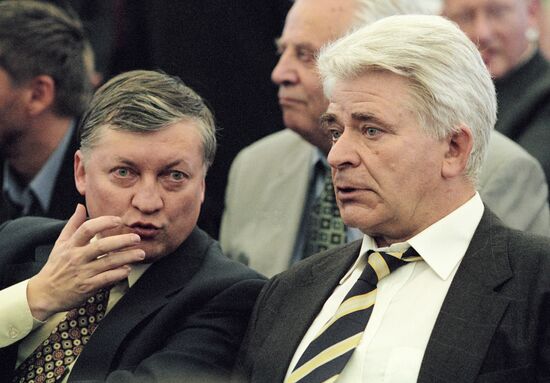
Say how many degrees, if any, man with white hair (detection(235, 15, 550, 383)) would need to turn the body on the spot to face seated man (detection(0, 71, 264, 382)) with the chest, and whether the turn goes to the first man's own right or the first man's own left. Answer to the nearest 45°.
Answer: approximately 45° to the first man's own right

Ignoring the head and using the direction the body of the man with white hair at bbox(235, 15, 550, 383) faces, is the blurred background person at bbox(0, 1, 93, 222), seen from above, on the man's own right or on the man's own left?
on the man's own right
